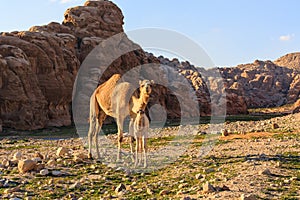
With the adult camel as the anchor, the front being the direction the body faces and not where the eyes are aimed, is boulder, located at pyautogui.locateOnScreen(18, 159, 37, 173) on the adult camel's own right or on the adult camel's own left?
on the adult camel's own right
